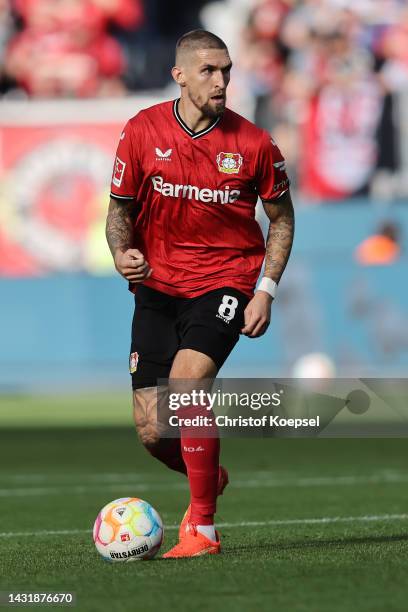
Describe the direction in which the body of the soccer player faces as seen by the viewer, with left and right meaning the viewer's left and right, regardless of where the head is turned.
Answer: facing the viewer

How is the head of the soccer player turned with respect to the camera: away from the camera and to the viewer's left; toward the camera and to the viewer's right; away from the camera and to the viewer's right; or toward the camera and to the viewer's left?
toward the camera and to the viewer's right
